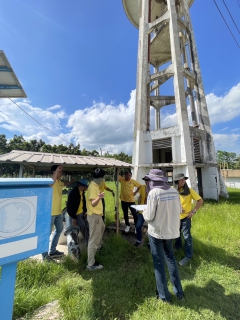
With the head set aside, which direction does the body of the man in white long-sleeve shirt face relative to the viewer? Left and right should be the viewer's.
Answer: facing away from the viewer and to the left of the viewer

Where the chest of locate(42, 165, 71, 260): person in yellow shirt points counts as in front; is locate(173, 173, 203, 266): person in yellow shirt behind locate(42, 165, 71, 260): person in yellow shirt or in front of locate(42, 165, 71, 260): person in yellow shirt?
in front

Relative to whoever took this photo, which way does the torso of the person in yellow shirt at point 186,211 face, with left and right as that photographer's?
facing the viewer and to the left of the viewer

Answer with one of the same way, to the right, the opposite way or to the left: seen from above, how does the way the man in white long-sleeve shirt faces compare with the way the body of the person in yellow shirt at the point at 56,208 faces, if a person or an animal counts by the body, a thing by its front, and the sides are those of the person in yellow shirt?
to the left

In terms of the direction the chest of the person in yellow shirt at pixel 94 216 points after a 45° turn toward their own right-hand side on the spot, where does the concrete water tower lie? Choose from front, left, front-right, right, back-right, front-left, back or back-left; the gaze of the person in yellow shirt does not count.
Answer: left

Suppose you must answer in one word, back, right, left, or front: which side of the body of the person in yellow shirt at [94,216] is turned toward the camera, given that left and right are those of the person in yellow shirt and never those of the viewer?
right

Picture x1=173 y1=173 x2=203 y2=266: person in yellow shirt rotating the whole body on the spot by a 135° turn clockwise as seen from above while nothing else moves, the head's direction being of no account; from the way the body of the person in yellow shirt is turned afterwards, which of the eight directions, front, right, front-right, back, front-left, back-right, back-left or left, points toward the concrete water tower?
front

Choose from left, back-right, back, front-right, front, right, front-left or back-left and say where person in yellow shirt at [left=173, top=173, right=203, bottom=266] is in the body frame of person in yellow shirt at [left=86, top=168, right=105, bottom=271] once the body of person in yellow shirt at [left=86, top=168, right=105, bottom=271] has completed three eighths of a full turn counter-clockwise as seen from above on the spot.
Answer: back-right

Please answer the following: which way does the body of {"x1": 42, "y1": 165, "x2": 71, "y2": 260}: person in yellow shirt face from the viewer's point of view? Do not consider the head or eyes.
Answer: to the viewer's right

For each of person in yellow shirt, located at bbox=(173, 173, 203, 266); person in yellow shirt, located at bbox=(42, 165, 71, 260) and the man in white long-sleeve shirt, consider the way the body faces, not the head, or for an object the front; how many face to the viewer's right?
1

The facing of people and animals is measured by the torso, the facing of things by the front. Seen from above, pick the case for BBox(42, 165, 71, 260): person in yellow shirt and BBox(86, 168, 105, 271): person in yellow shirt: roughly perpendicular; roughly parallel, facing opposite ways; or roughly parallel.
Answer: roughly parallel

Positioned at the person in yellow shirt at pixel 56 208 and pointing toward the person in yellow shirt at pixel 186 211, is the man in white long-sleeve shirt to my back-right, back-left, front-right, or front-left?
front-right

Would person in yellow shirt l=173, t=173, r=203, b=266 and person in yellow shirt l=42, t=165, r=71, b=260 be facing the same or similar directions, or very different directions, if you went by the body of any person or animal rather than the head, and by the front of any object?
very different directions
